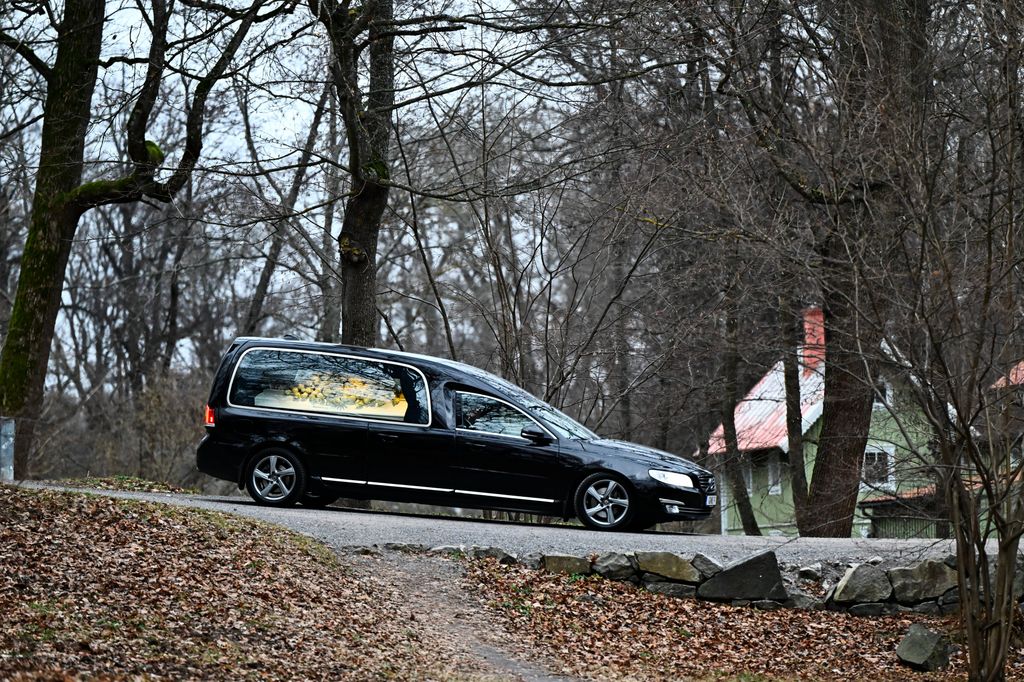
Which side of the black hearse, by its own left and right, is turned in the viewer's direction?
right

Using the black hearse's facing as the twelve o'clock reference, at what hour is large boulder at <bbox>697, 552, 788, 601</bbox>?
The large boulder is roughly at 1 o'clock from the black hearse.

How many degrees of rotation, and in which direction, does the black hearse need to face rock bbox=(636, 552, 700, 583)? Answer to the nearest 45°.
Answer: approximately 45° to its right

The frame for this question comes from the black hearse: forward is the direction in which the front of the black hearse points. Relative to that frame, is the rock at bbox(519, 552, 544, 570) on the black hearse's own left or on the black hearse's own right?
on the black hearse's own right
